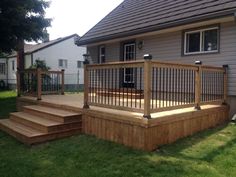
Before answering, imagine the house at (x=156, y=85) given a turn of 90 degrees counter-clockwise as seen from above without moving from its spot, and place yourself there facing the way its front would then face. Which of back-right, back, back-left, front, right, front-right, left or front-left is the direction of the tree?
back

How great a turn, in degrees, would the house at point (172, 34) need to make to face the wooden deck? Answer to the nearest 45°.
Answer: approximately 45° to its left

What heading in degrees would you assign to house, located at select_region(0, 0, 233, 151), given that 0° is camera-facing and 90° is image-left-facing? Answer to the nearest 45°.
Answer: approximately 45°

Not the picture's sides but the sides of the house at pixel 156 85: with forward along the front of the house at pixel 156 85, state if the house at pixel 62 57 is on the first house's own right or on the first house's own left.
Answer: on the first house's own right

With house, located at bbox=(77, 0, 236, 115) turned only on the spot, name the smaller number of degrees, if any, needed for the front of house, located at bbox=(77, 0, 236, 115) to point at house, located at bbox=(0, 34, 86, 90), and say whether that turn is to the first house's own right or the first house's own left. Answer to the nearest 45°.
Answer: approximately 90° to the first house's own right

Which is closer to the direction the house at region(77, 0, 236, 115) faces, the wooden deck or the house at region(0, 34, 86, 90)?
the wooden deck
